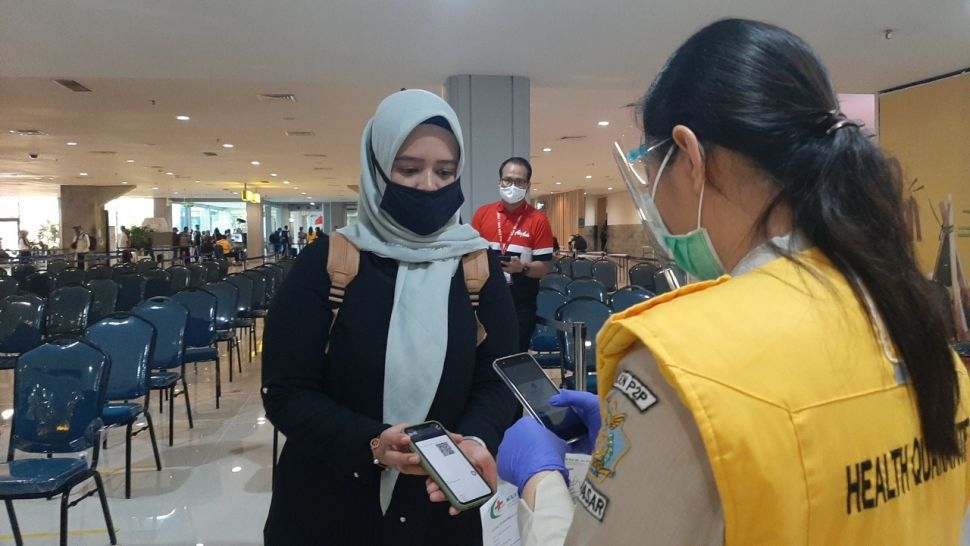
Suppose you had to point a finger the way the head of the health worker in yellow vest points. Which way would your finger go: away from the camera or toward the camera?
away from the camera

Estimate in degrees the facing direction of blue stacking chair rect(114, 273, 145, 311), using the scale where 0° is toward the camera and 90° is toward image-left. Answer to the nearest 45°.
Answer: approximately 45°

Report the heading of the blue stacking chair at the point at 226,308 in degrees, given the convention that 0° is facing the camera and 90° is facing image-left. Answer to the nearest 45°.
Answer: approximately 45°

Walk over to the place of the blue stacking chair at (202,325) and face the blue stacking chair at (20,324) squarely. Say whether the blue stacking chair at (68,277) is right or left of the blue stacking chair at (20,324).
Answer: right

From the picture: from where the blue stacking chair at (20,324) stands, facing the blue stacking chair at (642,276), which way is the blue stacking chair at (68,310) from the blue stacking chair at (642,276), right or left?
left
